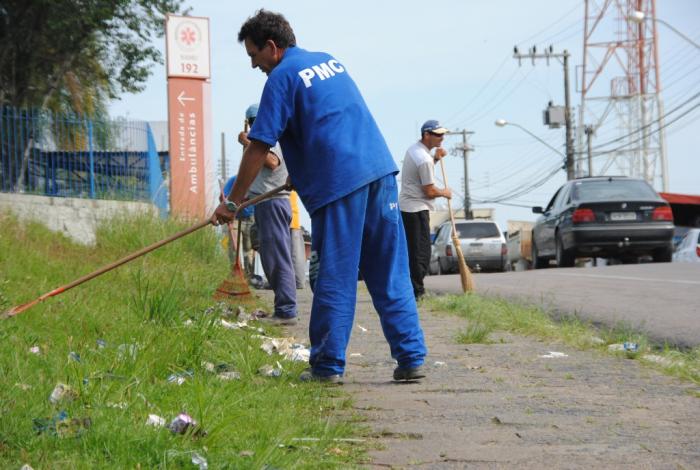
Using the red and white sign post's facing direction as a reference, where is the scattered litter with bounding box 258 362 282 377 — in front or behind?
in front

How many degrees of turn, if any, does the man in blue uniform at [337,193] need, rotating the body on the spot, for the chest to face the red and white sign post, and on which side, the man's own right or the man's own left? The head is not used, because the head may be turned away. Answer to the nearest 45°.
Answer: approximately 45° to the man's own right

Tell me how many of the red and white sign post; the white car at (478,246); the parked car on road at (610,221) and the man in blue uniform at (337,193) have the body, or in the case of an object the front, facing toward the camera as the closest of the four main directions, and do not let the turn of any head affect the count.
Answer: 1

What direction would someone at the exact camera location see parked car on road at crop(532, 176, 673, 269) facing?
facing away from the viewer

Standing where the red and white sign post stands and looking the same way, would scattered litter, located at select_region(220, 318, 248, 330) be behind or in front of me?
in front

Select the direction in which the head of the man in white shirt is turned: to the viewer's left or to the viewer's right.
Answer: to the viewer's right

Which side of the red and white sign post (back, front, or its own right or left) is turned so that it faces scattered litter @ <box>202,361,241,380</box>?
front

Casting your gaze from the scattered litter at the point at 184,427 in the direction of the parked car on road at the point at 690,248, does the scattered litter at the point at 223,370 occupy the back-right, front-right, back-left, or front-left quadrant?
front-left

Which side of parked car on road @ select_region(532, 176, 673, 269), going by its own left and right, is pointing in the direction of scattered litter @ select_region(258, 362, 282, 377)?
back

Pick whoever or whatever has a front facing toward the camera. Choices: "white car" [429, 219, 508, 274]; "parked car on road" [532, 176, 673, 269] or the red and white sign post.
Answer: the red and white sign post

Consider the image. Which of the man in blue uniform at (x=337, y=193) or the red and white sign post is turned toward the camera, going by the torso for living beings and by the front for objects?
the red and white sign post

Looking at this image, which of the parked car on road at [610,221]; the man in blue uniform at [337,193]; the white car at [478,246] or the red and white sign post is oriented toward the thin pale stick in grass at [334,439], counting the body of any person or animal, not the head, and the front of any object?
the red and white sign post

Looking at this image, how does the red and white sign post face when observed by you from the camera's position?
facing the viewer

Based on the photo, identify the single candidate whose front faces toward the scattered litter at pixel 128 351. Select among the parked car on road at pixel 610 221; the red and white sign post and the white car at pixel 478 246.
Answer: the red and white sign post

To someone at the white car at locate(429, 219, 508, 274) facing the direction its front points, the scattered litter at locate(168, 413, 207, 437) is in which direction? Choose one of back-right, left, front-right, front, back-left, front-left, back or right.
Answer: back

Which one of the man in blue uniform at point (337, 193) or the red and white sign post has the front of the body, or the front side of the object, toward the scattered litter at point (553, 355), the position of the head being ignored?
the red and white sign post

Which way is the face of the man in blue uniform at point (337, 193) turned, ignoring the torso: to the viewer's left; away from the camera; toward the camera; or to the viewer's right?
to the viewer's left
